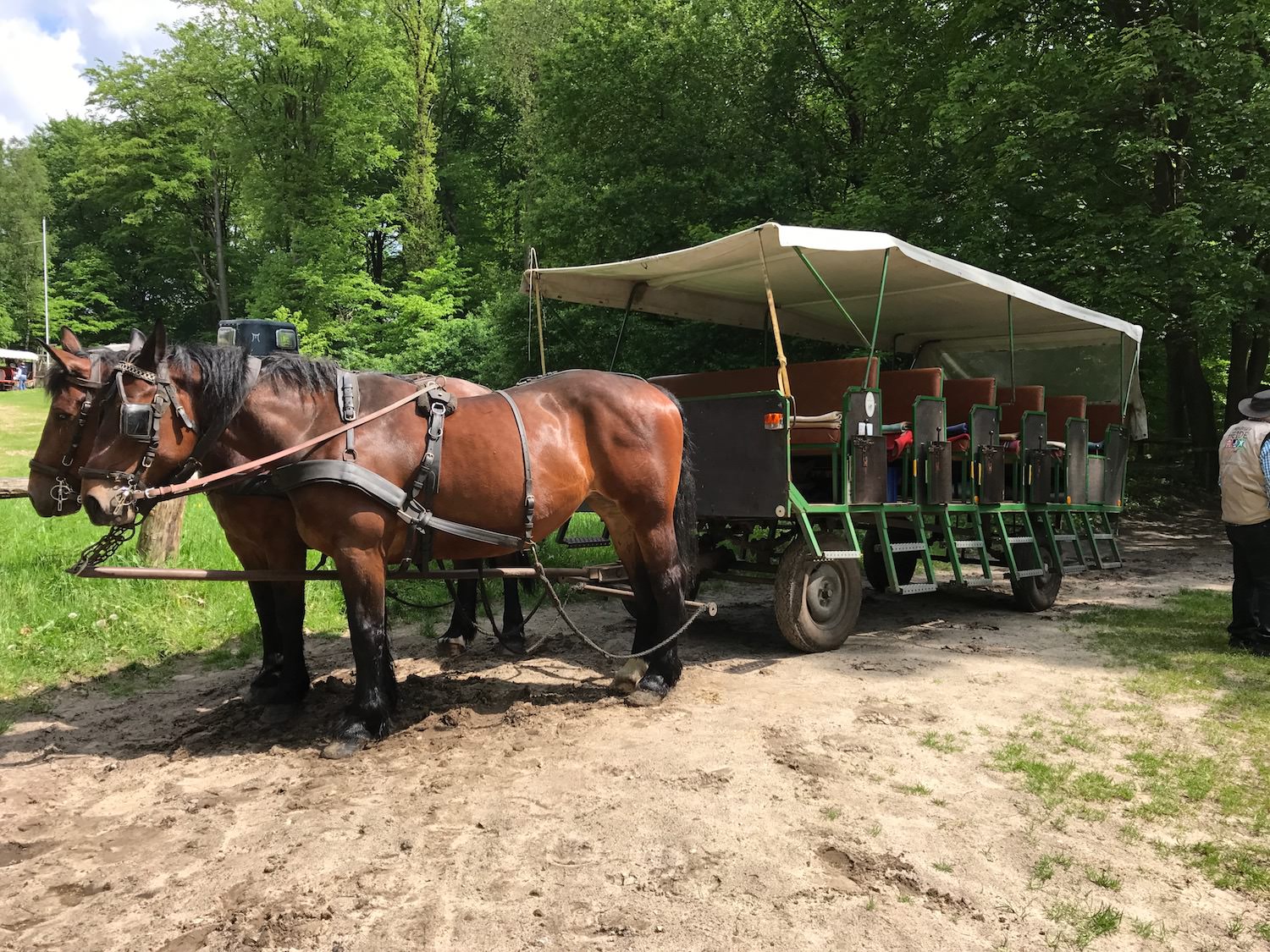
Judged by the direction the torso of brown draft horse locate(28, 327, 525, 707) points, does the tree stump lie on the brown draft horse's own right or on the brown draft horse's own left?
on the brown draft horse's own right

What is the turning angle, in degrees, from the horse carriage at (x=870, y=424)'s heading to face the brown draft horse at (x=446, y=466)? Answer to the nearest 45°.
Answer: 0° — it already faces it

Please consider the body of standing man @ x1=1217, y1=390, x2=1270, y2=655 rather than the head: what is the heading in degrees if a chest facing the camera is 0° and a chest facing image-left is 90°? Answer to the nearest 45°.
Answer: approximately 225°

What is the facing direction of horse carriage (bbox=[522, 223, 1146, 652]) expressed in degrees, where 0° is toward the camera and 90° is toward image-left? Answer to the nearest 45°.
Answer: approximately 45°

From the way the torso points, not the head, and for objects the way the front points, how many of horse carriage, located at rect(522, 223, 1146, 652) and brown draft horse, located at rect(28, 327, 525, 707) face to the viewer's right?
0

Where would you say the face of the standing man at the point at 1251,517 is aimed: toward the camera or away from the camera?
away from the camera

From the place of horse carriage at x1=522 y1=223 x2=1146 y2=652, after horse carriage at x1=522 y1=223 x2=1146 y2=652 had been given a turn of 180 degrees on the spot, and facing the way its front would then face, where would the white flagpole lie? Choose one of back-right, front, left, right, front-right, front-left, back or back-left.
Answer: left

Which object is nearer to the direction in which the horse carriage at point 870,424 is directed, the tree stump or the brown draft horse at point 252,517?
the brown draft horse

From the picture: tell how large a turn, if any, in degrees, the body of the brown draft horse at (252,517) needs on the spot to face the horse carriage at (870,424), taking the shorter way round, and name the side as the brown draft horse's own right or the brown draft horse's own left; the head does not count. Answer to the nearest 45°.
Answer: approximately 135° to the brown draft horse's own left

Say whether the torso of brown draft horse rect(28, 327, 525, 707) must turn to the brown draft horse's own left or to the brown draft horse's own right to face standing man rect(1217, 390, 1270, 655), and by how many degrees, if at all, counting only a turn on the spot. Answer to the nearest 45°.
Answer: approximately 135° to the brown draft horse's own left
